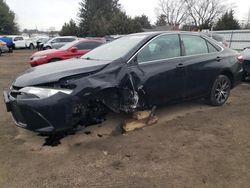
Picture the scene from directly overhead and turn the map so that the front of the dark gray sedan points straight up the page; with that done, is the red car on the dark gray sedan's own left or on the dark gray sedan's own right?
on the dark gray sedan's own right

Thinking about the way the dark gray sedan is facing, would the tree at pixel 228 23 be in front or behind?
behind

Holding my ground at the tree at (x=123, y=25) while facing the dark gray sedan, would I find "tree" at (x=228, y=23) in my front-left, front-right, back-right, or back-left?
front-left

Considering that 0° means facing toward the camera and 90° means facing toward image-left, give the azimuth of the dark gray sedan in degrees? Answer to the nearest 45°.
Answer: approximately 45°

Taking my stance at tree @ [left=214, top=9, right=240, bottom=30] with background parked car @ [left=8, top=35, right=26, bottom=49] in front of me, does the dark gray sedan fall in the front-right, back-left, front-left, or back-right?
front-left

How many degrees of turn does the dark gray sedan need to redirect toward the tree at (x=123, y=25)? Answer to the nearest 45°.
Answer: approximately 135° to its right

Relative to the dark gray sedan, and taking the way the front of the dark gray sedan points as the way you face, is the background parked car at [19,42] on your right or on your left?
on your right
